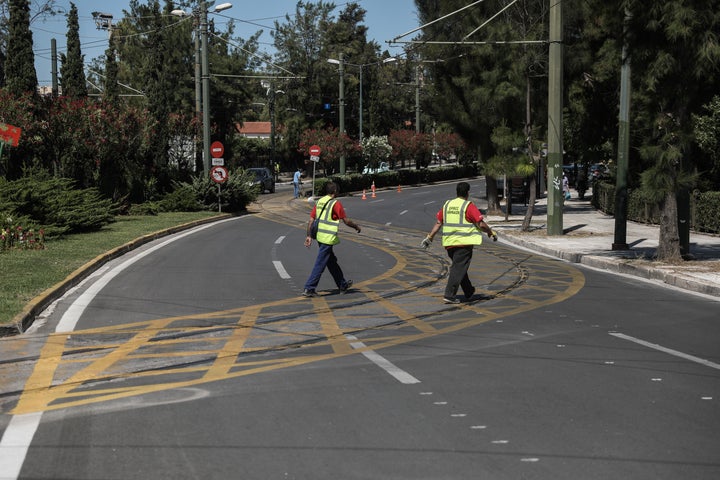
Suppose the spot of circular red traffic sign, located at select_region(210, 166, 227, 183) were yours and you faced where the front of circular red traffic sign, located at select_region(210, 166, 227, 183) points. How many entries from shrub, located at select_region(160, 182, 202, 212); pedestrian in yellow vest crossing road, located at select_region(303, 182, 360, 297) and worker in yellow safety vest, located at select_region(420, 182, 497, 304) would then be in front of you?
2

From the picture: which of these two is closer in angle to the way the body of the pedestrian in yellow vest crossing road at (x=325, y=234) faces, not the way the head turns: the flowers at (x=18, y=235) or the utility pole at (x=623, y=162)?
the utility pole

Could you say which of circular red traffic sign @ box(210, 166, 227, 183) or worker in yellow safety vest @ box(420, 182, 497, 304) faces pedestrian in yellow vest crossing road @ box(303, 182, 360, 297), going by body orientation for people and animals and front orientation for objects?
the circular red traffic sign

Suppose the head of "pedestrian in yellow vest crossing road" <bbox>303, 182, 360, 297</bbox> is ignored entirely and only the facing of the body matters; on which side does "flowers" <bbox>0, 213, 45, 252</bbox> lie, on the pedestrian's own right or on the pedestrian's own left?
on the pedestrian's own left

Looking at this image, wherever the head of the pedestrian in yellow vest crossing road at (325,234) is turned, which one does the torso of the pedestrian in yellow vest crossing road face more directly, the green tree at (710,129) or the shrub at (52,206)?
the green tree

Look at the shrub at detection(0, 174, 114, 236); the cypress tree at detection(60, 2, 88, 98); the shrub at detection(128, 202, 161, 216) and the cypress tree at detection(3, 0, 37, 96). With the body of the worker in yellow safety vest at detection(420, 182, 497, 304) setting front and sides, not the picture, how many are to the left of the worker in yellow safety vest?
4

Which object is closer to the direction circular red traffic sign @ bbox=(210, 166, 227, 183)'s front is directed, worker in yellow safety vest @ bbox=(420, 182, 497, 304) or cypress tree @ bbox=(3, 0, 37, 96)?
the worker in yellow safety vest

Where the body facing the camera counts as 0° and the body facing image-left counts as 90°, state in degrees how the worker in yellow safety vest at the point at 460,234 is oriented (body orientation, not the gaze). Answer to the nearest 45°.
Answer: approximately 225°

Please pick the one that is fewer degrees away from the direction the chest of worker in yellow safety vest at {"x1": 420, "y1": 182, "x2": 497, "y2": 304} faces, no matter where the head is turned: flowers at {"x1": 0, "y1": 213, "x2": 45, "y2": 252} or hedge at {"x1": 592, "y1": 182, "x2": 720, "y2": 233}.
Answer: the hedge

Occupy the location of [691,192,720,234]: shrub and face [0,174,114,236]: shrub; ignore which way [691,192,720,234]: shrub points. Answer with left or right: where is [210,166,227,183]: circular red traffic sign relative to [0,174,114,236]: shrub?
right
